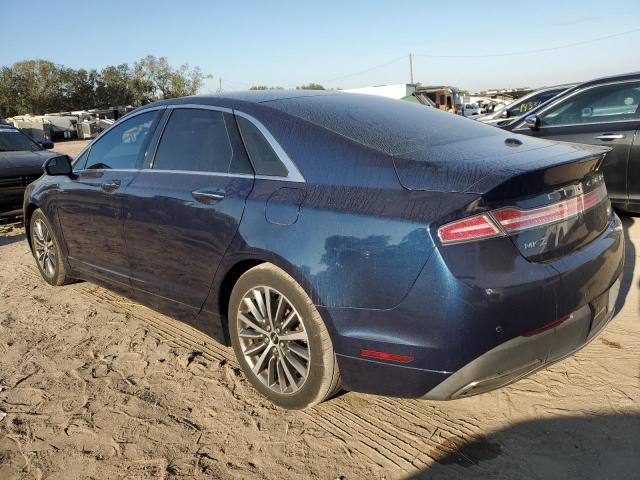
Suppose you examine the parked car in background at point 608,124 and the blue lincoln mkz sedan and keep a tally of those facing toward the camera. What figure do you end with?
0

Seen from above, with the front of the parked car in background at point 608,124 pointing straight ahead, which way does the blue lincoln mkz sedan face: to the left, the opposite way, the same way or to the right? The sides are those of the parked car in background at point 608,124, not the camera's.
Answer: the same way

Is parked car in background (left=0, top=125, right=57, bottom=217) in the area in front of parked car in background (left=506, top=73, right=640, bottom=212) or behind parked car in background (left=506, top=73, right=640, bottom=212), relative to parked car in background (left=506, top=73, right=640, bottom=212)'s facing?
in front

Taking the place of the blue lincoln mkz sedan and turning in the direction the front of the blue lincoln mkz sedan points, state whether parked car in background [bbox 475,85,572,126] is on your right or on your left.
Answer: on your right

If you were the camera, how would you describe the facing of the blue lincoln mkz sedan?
facing away from the viewer and to the left of the viewer

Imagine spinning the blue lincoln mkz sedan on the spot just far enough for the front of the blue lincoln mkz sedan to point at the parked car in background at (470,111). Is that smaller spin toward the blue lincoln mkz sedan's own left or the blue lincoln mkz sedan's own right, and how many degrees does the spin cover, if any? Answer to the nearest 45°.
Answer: approximately 45° to the blue lincoln mkz sedan's own right

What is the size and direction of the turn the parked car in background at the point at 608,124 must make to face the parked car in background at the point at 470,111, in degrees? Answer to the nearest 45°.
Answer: approximately 90° to its right

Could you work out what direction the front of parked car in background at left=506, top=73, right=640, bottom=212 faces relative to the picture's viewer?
facing to the left of the viewer

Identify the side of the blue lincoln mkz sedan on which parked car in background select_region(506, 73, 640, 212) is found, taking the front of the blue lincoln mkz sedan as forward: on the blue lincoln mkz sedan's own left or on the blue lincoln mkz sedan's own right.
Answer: on the blue lincoln mkz sedan's own right

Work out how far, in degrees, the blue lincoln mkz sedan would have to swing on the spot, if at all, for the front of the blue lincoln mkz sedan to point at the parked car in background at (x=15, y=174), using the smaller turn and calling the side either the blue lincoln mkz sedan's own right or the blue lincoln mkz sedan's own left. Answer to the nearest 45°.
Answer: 0° — it already faces it

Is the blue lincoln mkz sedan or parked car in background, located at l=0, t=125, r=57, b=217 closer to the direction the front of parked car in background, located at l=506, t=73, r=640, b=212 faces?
the parked car in background
